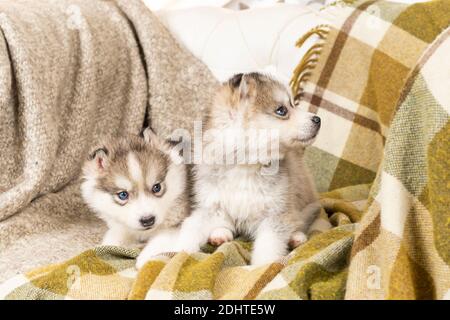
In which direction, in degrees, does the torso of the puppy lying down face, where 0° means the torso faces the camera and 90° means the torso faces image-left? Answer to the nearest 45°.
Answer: approximately 0°

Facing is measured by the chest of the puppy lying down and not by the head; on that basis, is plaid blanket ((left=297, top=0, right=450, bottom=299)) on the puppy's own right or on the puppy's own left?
on the puppy's own left
